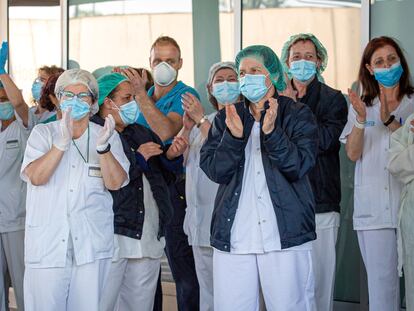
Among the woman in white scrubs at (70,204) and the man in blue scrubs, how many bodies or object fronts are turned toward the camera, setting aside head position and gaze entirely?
2

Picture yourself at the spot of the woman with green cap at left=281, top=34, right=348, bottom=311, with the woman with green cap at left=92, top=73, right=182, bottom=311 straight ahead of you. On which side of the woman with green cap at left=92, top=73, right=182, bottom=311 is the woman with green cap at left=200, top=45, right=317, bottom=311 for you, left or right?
left

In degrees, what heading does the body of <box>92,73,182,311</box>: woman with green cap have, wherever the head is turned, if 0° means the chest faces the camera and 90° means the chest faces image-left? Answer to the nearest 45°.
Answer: approximately 315°

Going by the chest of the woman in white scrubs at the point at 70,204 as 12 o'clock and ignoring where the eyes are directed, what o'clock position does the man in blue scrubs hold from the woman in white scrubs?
The man in blue scrubs is roughly at 7 o'clock from the woman in white scrubs.

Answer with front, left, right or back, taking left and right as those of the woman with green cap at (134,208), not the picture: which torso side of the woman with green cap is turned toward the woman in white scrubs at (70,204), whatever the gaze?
right
